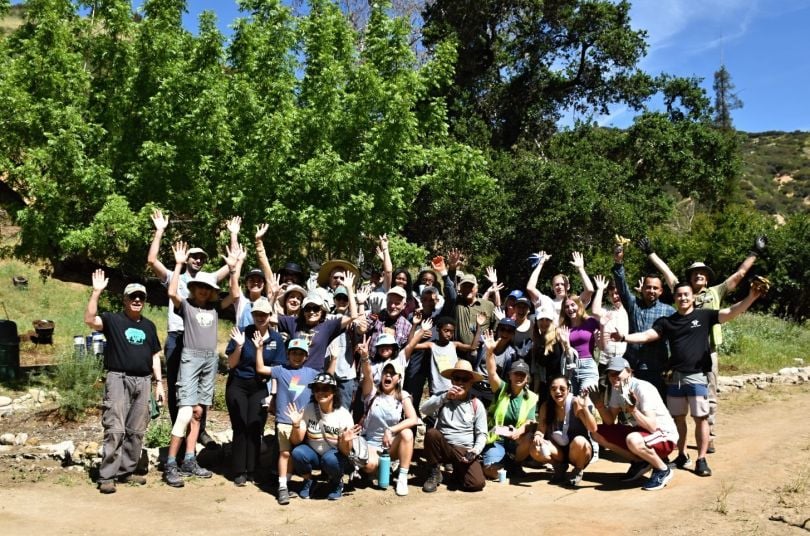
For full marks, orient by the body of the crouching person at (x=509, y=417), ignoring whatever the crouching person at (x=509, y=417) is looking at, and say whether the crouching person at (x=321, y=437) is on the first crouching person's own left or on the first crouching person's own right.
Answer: on the first crouching person's own right

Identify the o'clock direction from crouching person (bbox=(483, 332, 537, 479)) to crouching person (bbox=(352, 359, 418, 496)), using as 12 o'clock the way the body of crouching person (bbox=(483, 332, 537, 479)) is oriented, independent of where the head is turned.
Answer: crouching person (bbox=(352, 359, 418, 496)) is roughly at 2 o'clock from crouching person (bbox=(483, 332, 537, 479)).

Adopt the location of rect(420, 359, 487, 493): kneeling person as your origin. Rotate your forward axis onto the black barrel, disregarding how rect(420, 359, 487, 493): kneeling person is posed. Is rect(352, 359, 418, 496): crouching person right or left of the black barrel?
left

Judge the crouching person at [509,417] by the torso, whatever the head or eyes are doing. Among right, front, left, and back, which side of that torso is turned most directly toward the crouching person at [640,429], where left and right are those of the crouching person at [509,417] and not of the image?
left

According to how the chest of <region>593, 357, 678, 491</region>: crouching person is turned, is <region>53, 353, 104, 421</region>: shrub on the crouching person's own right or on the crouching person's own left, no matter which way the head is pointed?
on the crouching person's own right

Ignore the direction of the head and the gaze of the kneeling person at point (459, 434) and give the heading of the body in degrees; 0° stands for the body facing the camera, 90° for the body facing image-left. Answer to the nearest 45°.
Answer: approximately 0°

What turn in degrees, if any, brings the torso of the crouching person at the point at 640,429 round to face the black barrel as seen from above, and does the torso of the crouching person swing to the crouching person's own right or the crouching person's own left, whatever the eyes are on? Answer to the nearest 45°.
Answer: approximately 45° to the crouching person's own right

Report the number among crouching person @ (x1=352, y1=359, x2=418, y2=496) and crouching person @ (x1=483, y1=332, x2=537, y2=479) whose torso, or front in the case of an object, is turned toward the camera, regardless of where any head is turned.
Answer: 2

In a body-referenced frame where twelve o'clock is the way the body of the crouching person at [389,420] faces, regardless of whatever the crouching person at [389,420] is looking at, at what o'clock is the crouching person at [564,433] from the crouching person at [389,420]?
the crouching person at [564,433] is roughly at 9 o'clock from the crouching person at [389,420].
